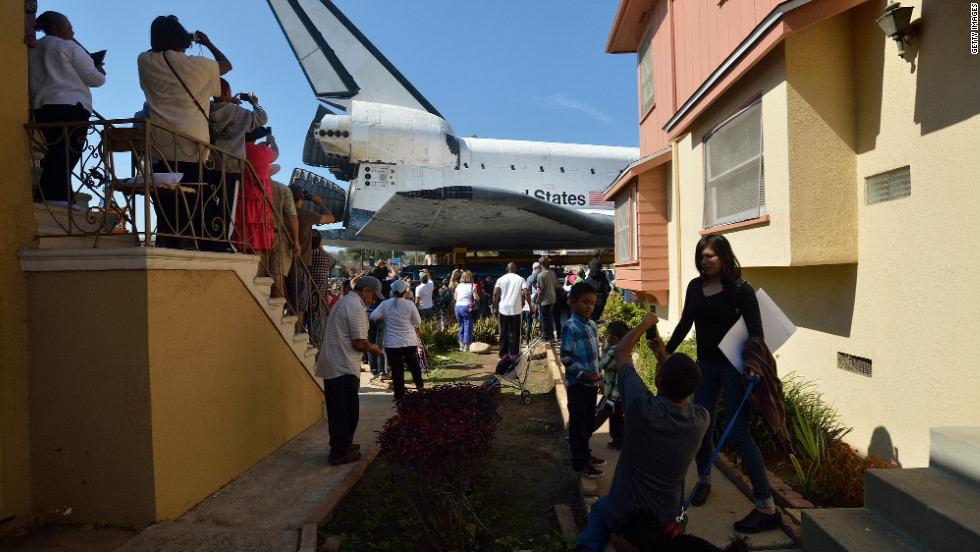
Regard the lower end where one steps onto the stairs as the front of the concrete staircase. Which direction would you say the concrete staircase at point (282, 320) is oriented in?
to the viewer's right

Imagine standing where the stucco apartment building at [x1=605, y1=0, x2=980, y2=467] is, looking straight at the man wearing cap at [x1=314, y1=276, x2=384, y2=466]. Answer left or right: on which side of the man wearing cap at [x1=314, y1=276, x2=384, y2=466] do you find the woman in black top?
left

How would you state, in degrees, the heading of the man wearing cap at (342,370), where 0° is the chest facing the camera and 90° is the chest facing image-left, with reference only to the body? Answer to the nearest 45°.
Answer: approximately 270°

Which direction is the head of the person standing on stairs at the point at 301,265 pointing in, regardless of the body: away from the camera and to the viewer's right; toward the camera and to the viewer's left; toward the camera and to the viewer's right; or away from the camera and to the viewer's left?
away from the camera and to the viewer's right

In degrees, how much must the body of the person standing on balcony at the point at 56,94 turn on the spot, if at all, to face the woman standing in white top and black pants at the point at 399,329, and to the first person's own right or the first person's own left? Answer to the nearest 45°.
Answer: approximately 45° to the first person's own right

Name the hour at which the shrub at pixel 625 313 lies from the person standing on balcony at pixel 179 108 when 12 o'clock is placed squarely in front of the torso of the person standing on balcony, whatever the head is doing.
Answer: The shrub is roughly at 1 o'clock from the person standing on balcony.

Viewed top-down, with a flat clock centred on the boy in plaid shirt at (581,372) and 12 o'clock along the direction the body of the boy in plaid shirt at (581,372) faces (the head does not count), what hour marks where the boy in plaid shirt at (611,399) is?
the boy in plaid shirt at (611,399) is roughly at 8 o'clock from the boy in plaid shirt at (581,372).

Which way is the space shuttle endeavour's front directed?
to the viewer's right

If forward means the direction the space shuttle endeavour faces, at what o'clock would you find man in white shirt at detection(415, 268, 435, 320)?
The man in white shirt is roughly at 3 o'clock from the space shuttle endeavour.

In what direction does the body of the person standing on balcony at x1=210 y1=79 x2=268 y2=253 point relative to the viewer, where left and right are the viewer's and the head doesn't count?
facing away from the viewer and to the right of the viewer

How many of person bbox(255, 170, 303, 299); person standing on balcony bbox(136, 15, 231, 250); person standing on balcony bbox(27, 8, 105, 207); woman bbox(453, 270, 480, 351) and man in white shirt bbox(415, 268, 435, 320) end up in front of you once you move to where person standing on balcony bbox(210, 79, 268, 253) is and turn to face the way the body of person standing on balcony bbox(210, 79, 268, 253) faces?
3

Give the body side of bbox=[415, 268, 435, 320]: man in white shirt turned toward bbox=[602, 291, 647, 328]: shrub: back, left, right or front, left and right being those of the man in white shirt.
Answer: right

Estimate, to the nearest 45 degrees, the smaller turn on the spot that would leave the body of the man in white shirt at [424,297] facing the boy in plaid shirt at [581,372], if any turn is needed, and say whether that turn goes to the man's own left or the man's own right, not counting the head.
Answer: approximately 180°
